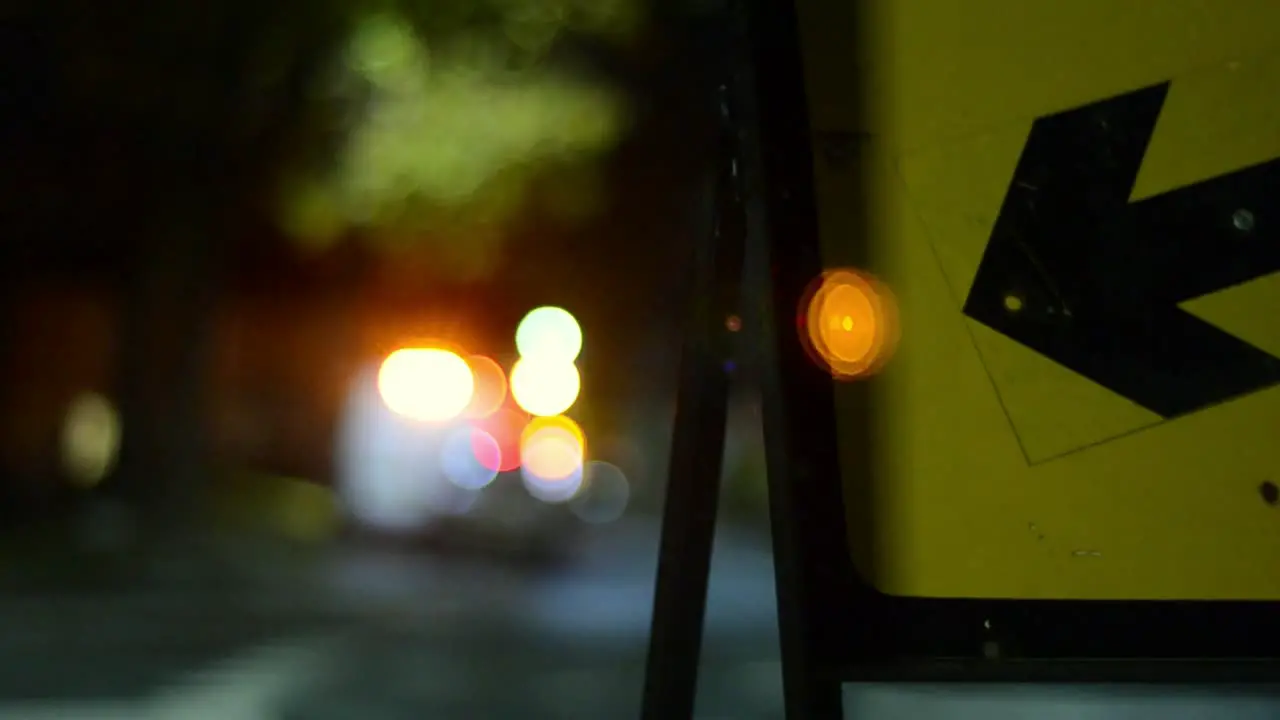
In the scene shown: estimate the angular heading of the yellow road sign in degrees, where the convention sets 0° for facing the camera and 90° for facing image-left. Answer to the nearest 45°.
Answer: approximately 0°
